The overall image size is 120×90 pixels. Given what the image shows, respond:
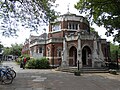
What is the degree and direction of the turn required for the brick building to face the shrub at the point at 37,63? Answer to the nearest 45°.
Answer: approximately 45° to its right

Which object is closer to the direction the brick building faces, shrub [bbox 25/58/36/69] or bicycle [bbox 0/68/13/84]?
the bicycle

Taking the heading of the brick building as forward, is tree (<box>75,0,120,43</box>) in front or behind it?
in front

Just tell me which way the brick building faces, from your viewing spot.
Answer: facing the viewer and to the right of the viewer

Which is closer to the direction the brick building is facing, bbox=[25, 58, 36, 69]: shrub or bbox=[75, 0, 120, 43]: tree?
the tree

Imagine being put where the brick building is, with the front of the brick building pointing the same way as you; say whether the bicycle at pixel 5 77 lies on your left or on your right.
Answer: on your right
